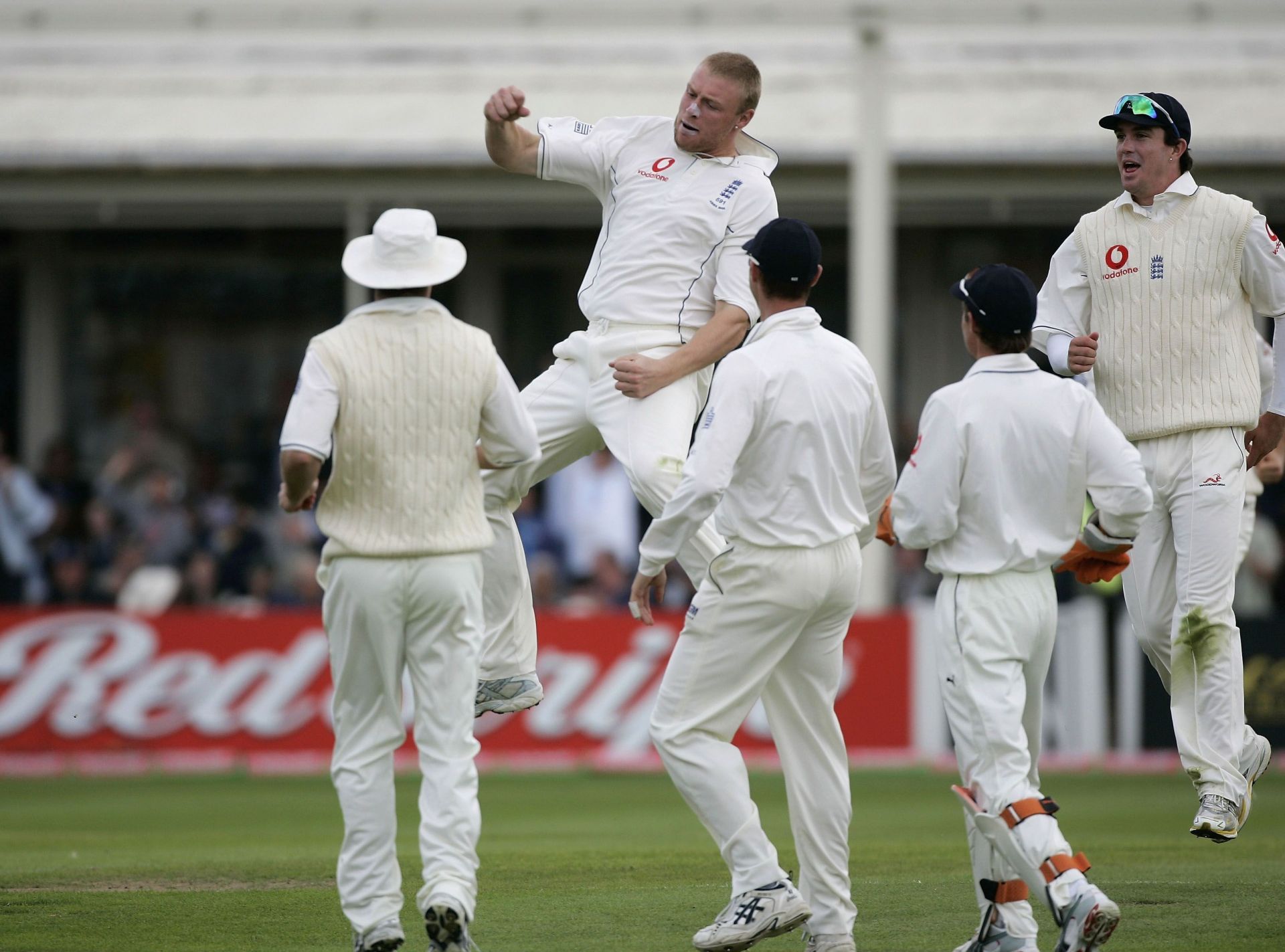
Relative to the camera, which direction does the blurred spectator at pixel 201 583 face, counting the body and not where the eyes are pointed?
toward the camera

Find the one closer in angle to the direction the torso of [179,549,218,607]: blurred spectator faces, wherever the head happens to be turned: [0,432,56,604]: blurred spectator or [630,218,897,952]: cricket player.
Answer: the cricket player

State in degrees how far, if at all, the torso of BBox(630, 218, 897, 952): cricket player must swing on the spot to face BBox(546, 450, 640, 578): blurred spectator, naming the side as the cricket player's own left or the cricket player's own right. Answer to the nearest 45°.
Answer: approximately 45° to the cricket player's own right

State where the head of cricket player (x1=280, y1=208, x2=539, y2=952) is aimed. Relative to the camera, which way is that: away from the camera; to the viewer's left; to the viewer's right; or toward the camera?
away from the camera

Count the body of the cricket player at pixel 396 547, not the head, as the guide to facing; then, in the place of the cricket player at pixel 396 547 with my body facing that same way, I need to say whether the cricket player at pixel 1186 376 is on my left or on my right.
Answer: on my right

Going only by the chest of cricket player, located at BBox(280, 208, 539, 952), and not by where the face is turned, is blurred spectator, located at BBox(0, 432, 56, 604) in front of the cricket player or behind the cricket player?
in front

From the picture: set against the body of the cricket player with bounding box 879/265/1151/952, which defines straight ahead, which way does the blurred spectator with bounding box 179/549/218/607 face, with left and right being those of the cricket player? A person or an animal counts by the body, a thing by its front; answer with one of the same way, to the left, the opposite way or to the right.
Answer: the opposite way

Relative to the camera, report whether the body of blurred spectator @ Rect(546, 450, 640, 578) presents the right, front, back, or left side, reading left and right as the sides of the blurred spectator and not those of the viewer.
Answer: front

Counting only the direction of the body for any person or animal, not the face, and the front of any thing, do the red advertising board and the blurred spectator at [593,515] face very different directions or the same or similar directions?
same or similar directions

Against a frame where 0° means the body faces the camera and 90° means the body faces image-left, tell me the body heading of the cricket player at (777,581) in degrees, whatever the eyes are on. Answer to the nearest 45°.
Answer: approximately 135°

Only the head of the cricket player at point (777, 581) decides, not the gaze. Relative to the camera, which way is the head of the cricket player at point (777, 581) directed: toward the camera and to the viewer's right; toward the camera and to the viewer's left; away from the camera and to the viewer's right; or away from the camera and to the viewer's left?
away from the camera and to the viewer's left

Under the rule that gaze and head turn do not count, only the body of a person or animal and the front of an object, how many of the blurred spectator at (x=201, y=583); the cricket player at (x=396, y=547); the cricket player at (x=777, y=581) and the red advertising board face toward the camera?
2

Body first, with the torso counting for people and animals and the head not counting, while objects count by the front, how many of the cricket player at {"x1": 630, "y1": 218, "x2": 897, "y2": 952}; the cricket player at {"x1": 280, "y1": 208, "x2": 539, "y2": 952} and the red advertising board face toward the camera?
1

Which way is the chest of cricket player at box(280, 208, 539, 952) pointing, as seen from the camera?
away from the camera

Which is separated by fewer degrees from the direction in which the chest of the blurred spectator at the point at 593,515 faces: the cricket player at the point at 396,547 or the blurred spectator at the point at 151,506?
the cricket player

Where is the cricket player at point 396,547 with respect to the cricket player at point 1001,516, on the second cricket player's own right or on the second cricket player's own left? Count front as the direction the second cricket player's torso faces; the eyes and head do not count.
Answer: on the second cricket player's own left

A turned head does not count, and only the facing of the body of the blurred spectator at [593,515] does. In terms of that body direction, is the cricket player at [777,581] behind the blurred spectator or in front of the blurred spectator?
in front

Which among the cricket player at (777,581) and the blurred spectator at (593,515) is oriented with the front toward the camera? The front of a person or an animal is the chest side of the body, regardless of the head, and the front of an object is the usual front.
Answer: the blurred spectator

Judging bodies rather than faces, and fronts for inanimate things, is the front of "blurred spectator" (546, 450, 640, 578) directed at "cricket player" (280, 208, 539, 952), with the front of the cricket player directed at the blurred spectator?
yes

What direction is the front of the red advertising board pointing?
toward the camera

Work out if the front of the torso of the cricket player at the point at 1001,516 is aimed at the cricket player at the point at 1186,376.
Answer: no
